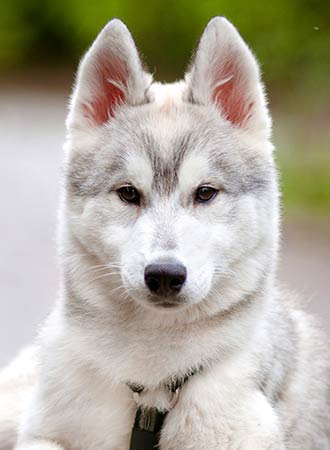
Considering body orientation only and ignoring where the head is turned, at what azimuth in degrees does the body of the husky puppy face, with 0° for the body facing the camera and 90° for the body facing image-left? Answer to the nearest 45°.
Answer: approximately 0°
